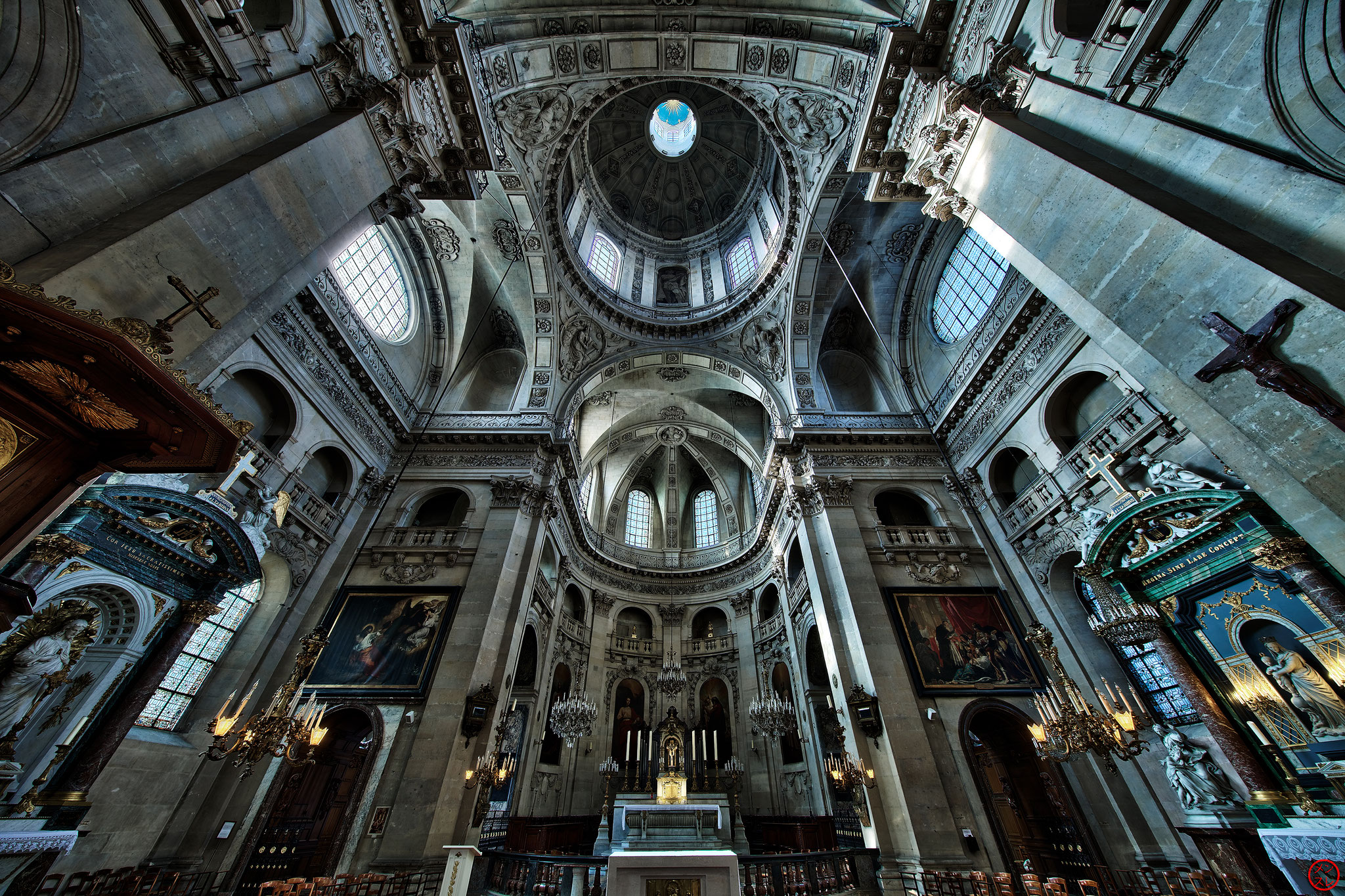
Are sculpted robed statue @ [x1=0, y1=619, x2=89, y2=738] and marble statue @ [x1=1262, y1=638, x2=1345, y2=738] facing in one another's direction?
yes

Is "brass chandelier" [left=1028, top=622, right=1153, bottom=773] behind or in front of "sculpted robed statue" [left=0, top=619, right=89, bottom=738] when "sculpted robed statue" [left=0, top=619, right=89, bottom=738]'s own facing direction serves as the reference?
in front

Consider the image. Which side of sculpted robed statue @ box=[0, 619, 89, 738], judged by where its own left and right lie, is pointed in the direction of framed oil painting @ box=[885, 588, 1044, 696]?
front

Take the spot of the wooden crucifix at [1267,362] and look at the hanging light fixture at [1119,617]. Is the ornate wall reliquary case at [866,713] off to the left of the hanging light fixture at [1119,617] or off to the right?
left

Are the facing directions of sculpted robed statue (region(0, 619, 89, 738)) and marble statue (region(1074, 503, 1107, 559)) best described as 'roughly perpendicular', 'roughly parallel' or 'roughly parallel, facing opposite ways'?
roughly parallel, facing opposite ways

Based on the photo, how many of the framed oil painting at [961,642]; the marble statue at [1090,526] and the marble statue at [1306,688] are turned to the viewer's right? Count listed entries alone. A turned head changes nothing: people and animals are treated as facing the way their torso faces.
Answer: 0

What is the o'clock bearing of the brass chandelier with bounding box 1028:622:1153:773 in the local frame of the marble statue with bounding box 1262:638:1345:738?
The brass chandelier is roughly at 1 o'clock from the marble statue.

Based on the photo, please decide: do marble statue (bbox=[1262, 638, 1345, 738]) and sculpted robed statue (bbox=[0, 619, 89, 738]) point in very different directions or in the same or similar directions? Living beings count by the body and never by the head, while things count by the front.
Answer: very different directions

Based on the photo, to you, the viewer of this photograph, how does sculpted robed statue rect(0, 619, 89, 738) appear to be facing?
facing the viewer and to the right of the viewer

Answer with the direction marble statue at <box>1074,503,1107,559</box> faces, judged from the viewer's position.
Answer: facing the viewer and to the left of the viewer
